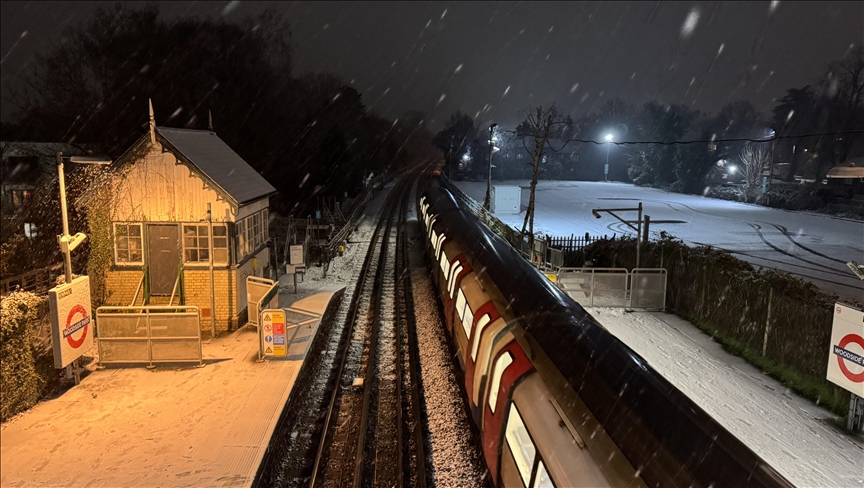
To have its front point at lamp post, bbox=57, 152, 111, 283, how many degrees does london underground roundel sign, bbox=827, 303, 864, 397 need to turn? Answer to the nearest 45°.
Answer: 0° — it already faces it

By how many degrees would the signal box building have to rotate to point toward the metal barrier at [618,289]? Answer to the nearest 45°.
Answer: approximately 90° to its left

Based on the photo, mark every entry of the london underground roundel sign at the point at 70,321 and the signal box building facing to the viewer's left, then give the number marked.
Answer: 0

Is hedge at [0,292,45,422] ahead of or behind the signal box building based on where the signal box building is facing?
ahead

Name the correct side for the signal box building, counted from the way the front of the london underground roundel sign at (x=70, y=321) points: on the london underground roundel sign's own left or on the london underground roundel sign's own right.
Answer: on the london underground roundel sign's own left

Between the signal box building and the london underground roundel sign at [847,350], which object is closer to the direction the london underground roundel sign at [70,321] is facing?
the london underground roundel sign

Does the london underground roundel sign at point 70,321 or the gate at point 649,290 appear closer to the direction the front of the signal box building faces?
the london underground roundel sign

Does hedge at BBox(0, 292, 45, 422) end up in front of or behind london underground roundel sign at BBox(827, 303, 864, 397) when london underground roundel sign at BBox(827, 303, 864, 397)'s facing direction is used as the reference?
in front

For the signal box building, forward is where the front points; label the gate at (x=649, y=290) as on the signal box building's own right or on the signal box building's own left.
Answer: on the signal box building's own left
